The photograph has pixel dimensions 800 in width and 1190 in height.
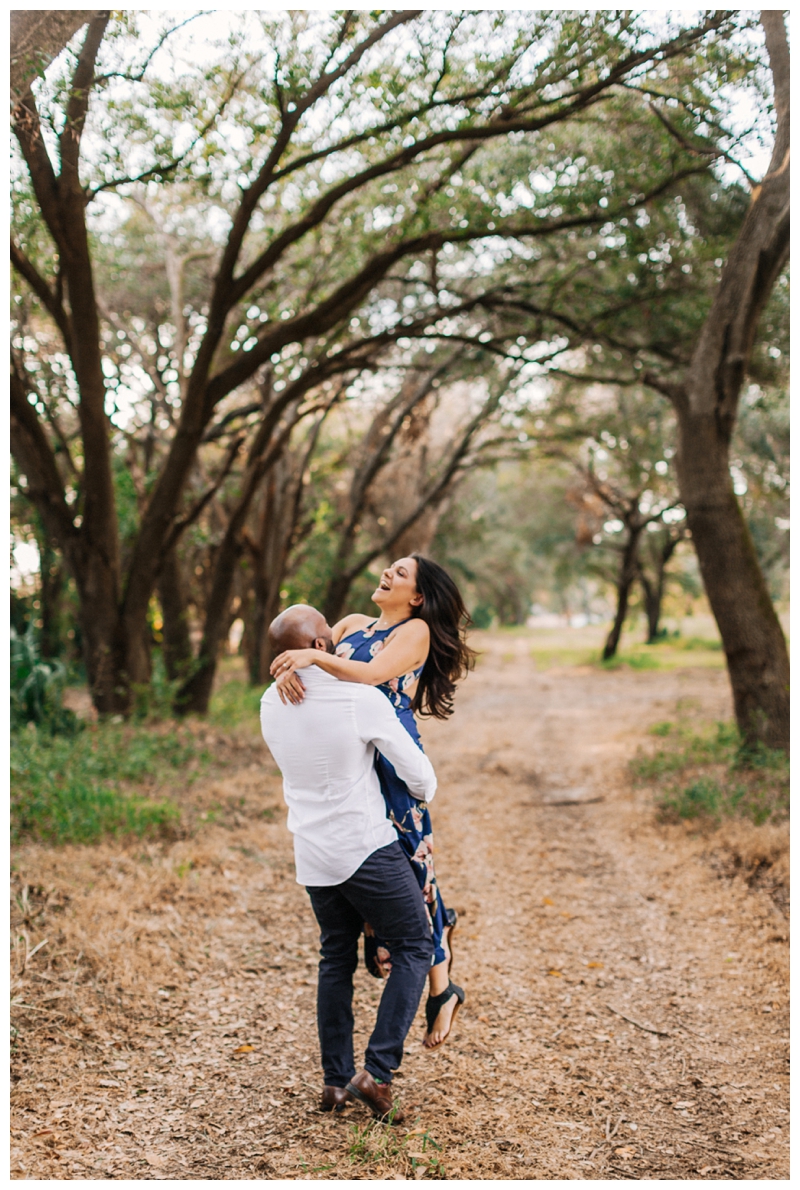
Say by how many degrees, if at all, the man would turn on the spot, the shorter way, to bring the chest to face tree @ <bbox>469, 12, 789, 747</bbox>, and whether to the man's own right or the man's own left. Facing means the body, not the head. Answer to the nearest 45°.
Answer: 0° — they already face it

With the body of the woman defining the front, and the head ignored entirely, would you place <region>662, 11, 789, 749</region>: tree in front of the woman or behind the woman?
behind

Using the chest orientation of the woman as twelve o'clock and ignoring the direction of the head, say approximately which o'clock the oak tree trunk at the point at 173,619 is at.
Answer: The oak tree trunk is roughly at 4 o'clock from the woman.

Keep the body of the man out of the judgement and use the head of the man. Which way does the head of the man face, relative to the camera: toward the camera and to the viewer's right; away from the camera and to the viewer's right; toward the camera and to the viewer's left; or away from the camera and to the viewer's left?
away from the camera and to the viewer's right

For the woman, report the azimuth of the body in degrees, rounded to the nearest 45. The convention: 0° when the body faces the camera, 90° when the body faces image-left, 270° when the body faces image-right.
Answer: approximately 45°

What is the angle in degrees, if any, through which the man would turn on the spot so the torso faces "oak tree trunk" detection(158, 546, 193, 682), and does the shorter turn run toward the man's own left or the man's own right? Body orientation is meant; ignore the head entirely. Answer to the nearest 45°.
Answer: approximately 45° to the man's own left

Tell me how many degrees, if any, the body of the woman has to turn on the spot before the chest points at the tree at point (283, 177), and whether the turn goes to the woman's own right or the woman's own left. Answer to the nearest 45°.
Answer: approximately 135° to the woman's own right
